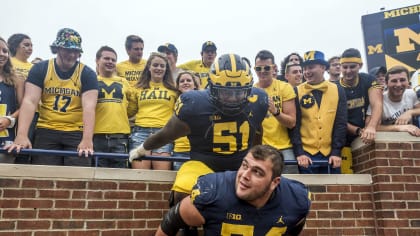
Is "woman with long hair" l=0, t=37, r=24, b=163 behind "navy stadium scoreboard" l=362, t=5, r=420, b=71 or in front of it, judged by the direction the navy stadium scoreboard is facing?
in front

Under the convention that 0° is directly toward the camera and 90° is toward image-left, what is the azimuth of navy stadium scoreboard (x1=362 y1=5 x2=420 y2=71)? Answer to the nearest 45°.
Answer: approximately 0°

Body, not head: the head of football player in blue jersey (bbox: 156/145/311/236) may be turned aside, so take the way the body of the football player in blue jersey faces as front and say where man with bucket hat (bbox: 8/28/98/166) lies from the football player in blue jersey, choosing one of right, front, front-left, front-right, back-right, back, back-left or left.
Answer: back-right

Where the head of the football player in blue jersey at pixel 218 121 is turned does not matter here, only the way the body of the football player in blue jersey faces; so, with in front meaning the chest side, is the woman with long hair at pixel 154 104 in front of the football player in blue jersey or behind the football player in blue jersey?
behind

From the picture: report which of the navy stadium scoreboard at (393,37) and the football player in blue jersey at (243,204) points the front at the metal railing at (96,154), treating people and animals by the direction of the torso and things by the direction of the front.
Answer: the navy stadium scoreboard

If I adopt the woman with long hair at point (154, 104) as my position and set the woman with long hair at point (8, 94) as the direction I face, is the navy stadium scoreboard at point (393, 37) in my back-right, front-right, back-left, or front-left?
back-right

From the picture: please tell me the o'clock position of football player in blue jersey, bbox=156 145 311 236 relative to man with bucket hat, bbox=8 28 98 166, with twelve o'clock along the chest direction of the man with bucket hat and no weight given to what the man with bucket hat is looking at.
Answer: The football player in blue jersey is roughly at 11 o'clock from the man with bucket hat.
